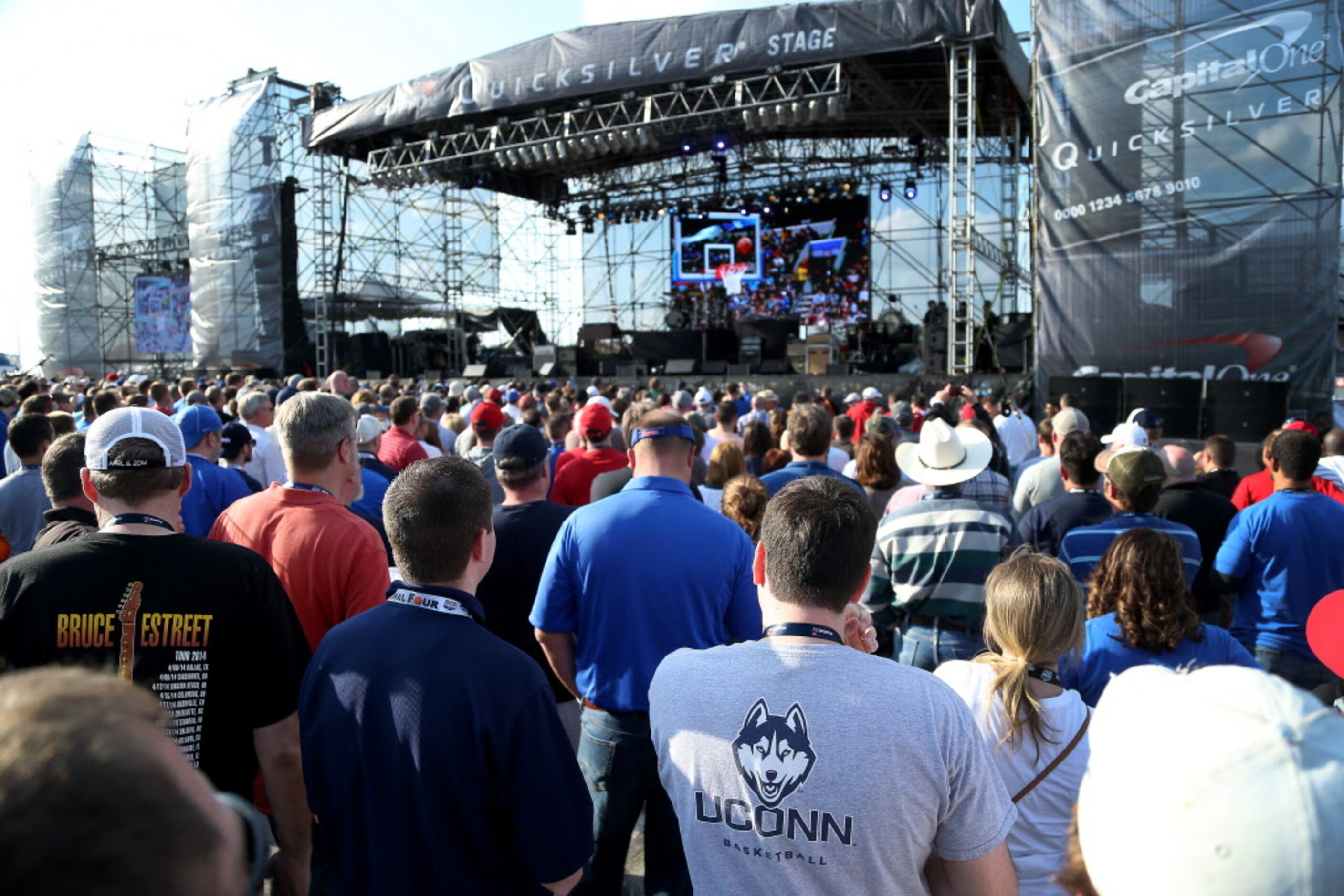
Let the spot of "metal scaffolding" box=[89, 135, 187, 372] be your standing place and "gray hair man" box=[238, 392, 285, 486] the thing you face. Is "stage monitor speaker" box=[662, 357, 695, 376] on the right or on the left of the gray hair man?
left

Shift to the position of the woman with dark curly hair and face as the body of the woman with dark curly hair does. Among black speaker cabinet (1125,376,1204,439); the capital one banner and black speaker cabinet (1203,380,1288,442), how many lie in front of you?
3

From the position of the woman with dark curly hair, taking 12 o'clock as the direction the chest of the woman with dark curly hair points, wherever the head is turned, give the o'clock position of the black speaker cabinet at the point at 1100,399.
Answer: The black speaker cabinet is roughly at 12 o'clock from the woman with dark curly hair.

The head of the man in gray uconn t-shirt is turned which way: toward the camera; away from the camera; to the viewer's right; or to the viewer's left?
away from the camera

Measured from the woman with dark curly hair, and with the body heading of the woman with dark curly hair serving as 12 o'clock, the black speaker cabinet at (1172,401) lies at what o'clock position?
The black speaker cabinet is roughly at 12 o'clock from the woman with dark curly hair.

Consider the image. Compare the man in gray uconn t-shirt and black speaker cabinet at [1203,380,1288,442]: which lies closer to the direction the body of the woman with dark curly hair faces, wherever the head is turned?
the black speaker cabinet

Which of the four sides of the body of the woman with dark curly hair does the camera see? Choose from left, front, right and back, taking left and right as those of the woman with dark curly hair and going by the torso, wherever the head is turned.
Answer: back

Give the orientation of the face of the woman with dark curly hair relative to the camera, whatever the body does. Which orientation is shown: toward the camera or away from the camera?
away from the camera

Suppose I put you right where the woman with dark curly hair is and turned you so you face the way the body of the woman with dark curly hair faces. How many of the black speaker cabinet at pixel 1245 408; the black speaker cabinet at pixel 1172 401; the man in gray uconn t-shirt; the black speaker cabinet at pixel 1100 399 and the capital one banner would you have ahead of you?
4

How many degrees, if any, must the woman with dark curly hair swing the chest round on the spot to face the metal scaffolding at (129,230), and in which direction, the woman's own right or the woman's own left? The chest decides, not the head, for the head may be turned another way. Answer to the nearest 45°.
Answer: approximately 45° to the woman's own left
